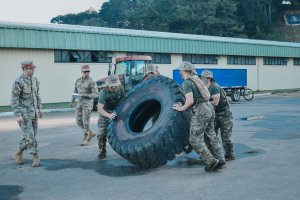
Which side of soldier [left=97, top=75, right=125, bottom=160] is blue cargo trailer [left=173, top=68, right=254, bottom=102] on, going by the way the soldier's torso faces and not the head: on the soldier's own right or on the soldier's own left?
on the soldier's own left

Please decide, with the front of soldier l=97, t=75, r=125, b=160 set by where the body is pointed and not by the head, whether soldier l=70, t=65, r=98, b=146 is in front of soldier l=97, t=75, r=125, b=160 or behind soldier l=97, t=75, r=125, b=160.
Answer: behind

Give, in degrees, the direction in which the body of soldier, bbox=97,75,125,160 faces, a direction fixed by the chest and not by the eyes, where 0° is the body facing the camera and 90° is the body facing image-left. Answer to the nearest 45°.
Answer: approximately 315°

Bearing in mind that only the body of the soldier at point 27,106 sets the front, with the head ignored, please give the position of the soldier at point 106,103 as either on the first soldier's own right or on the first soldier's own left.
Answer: on the first soldier's own left

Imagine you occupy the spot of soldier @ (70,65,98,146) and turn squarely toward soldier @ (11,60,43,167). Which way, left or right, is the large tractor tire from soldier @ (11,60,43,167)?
left
